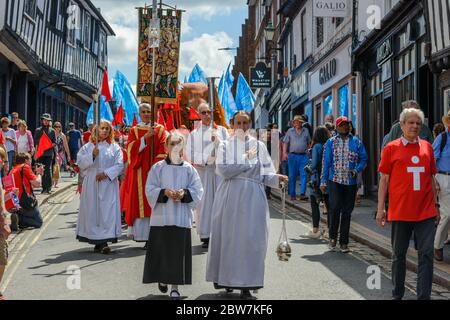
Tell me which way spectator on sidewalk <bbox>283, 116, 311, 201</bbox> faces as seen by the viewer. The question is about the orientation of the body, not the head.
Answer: toward the camera

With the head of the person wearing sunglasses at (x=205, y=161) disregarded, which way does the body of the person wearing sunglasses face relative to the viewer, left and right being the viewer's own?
facing the viewer

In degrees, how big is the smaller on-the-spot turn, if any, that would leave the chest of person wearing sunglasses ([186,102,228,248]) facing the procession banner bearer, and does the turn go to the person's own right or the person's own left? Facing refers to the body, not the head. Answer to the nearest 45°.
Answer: approximately 90° to the person's own right

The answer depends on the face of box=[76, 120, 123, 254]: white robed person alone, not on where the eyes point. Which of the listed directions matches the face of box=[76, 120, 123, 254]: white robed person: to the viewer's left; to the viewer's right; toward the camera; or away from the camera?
toward the camera

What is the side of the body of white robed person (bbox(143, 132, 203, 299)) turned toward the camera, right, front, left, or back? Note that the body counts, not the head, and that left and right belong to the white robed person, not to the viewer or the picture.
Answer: front

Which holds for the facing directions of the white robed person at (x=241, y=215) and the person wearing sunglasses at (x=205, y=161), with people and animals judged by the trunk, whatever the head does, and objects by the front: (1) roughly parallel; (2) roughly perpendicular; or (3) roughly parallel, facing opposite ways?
roughly parallel

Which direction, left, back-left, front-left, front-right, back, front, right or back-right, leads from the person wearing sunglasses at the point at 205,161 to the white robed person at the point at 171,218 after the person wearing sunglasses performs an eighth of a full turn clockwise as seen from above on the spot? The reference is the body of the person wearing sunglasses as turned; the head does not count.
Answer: front-left

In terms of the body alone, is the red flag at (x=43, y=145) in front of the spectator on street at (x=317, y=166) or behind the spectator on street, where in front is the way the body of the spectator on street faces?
in front

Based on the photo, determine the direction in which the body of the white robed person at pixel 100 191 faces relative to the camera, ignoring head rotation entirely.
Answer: toward the camera

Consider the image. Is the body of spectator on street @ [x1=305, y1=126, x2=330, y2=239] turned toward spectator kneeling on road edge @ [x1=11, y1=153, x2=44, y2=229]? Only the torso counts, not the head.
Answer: yes

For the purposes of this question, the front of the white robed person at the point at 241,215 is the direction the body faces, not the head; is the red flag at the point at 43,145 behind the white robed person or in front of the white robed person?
behind
